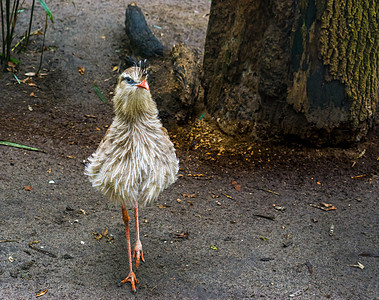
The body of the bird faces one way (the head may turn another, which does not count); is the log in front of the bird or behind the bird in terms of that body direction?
behind

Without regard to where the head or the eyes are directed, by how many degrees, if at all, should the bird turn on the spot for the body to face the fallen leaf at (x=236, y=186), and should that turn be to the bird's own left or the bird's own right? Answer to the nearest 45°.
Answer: approximately 135° to the bird's own left

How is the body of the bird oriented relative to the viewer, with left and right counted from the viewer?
facing the viewer
